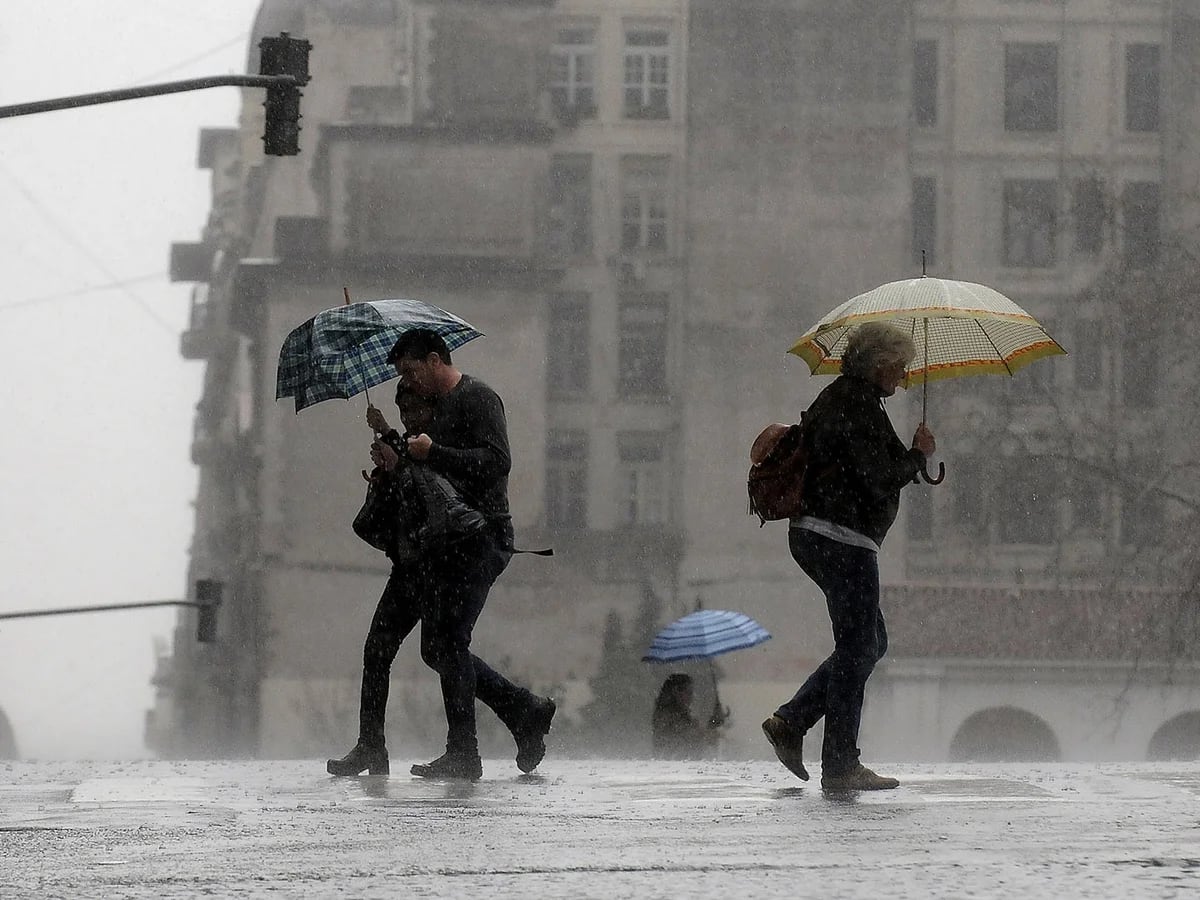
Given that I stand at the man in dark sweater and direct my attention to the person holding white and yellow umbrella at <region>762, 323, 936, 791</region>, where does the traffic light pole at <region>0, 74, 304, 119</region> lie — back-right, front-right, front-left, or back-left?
back-left

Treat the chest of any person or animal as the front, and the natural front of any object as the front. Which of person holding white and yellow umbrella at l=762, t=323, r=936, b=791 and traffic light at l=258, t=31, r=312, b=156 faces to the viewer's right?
the person holding white and yellow umbrella

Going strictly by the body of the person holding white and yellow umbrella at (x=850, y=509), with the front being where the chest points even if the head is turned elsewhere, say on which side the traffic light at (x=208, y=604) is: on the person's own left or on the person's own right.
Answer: on the person's own left

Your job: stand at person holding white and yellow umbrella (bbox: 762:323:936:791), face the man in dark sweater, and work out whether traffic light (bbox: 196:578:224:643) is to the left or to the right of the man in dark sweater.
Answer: right

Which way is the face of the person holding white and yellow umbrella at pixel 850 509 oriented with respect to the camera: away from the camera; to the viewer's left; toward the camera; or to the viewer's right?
to the viewer's right

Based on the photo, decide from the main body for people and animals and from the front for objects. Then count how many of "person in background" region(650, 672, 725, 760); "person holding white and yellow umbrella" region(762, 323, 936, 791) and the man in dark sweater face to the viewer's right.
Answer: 2

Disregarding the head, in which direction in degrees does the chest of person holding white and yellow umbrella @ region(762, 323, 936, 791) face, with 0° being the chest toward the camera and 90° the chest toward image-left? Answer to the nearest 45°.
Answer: approximately 270°
